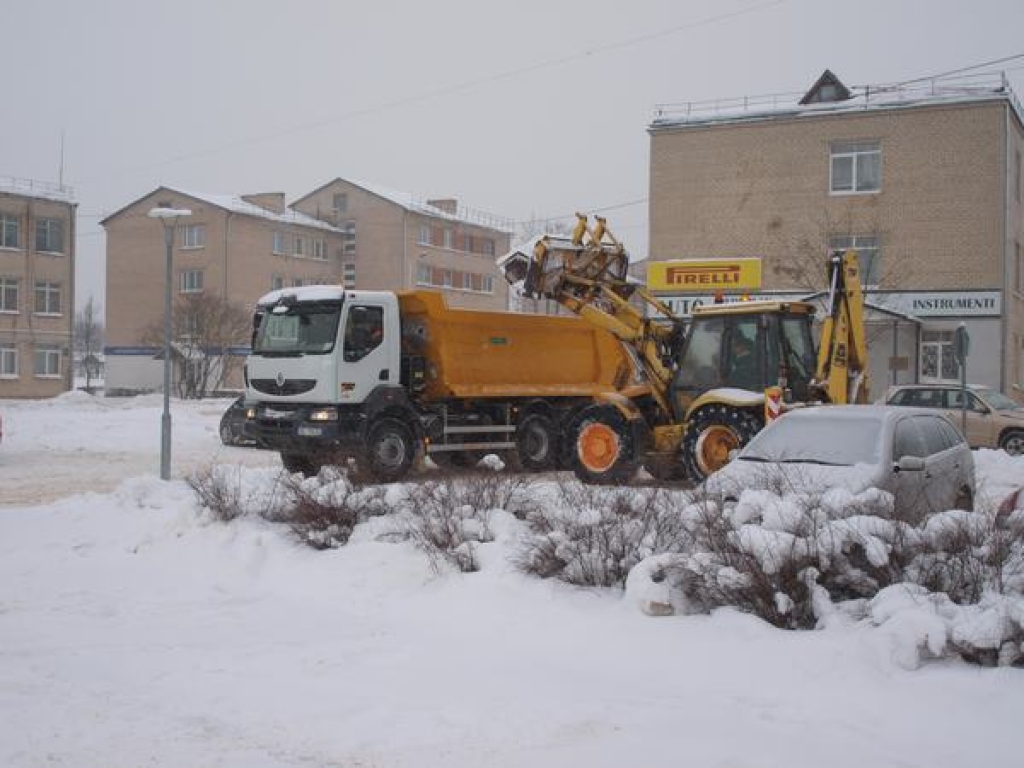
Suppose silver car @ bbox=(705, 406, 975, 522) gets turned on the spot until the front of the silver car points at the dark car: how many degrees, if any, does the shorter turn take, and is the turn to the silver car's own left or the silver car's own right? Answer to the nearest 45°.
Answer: approximately 90° to the silver car's own right

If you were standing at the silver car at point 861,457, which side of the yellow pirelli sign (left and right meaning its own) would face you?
front

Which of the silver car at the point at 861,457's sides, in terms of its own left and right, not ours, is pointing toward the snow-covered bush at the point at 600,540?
front

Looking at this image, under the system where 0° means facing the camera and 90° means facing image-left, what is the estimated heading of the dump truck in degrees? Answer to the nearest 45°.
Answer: approximately 45°

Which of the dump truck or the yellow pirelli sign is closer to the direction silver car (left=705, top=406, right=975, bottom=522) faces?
the dump truck

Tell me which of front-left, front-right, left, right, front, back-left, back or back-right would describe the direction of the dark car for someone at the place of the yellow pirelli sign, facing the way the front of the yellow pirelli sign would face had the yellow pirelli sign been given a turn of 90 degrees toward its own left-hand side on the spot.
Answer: back-right

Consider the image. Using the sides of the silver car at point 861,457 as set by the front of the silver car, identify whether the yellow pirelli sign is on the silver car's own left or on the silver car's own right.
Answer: on the silver car's own right

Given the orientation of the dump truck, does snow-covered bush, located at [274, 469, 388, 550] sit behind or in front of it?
in front

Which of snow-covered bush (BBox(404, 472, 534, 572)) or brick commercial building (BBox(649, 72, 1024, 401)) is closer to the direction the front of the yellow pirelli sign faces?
the snow-covered bush

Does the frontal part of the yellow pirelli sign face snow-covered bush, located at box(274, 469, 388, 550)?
yes

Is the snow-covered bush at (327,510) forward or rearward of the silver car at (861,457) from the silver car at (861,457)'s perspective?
forward

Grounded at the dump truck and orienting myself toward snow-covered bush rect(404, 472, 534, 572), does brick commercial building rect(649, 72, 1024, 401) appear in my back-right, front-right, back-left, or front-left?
back-left

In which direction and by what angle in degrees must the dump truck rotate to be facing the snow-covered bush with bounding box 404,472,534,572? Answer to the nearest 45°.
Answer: approximately 45° to its left

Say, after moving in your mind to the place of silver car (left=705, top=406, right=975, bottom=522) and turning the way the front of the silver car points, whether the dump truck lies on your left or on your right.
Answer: on your right
